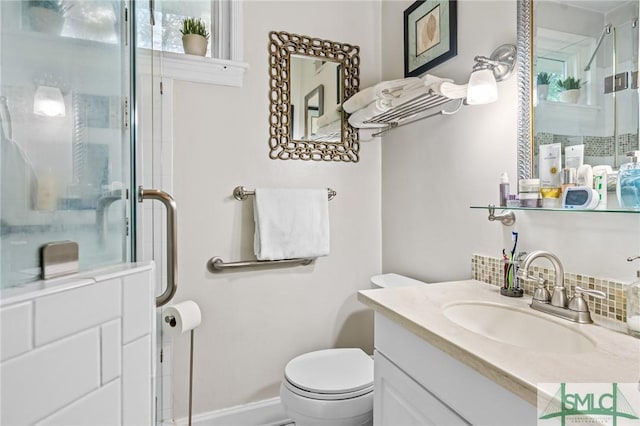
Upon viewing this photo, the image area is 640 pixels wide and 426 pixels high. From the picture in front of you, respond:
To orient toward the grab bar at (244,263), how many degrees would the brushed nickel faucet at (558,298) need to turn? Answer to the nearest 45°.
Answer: approximately 45° to its right

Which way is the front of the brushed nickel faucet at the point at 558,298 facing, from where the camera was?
facing the viewer and to the left of the viewer

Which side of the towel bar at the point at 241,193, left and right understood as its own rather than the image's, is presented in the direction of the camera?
front

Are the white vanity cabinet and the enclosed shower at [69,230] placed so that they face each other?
yes

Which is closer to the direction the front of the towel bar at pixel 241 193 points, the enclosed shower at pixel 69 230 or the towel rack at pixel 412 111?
the enclosed shower

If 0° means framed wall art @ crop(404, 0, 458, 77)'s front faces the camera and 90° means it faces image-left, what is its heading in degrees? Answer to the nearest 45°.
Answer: approximately 45°

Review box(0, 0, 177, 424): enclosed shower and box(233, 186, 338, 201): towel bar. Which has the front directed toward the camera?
the towel bar

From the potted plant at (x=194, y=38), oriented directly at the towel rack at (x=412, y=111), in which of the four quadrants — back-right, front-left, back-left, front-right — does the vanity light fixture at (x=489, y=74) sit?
front-right
